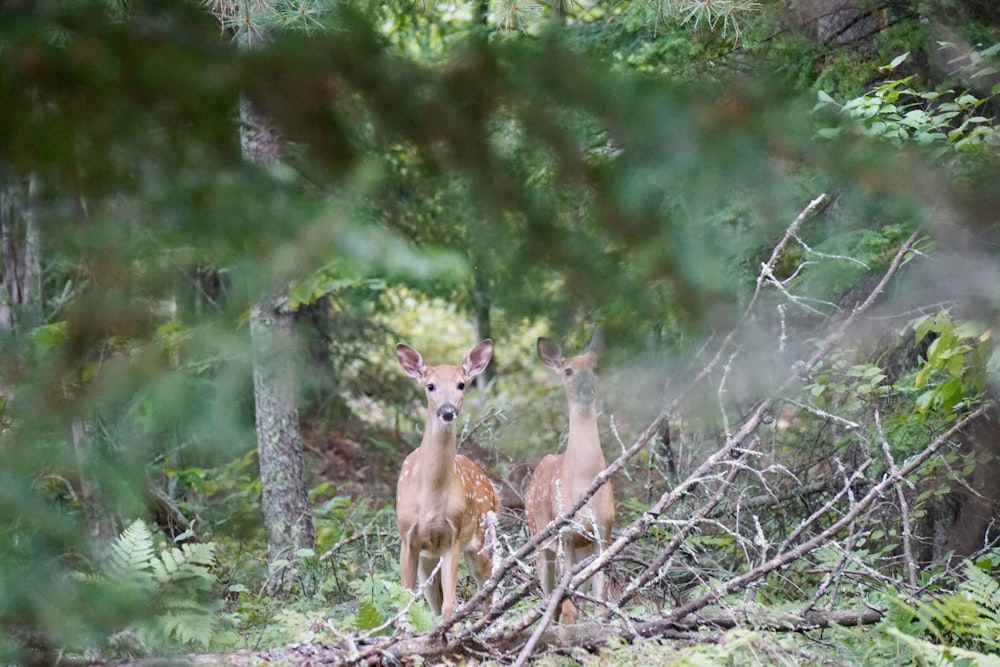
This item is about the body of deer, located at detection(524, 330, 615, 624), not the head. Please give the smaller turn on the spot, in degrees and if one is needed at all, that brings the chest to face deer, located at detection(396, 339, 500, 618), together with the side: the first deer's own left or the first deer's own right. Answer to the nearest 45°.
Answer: approximately 135° to the first deer's own right

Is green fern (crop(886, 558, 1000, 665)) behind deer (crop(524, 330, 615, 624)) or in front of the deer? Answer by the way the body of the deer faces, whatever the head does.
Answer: in front

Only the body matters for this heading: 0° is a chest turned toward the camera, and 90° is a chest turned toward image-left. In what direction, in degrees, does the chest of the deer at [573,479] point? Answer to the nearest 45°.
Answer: approximately 315°

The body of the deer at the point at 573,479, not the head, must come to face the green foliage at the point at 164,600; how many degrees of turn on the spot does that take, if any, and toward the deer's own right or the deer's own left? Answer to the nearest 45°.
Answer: approximately 45° to the deer's own right
